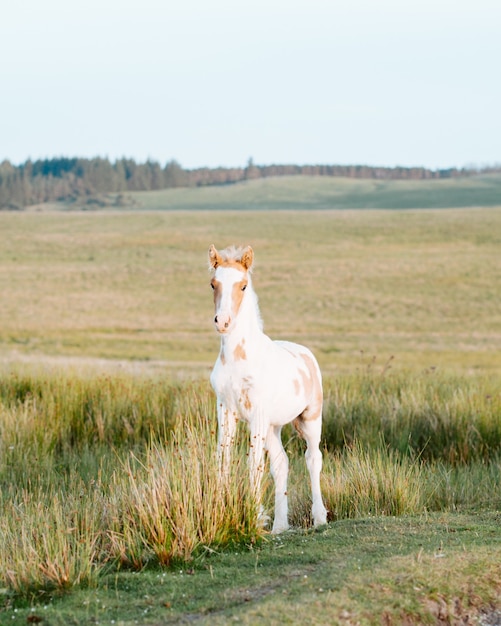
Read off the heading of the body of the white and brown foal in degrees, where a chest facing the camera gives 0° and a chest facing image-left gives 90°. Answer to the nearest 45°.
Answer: approximately 45°
